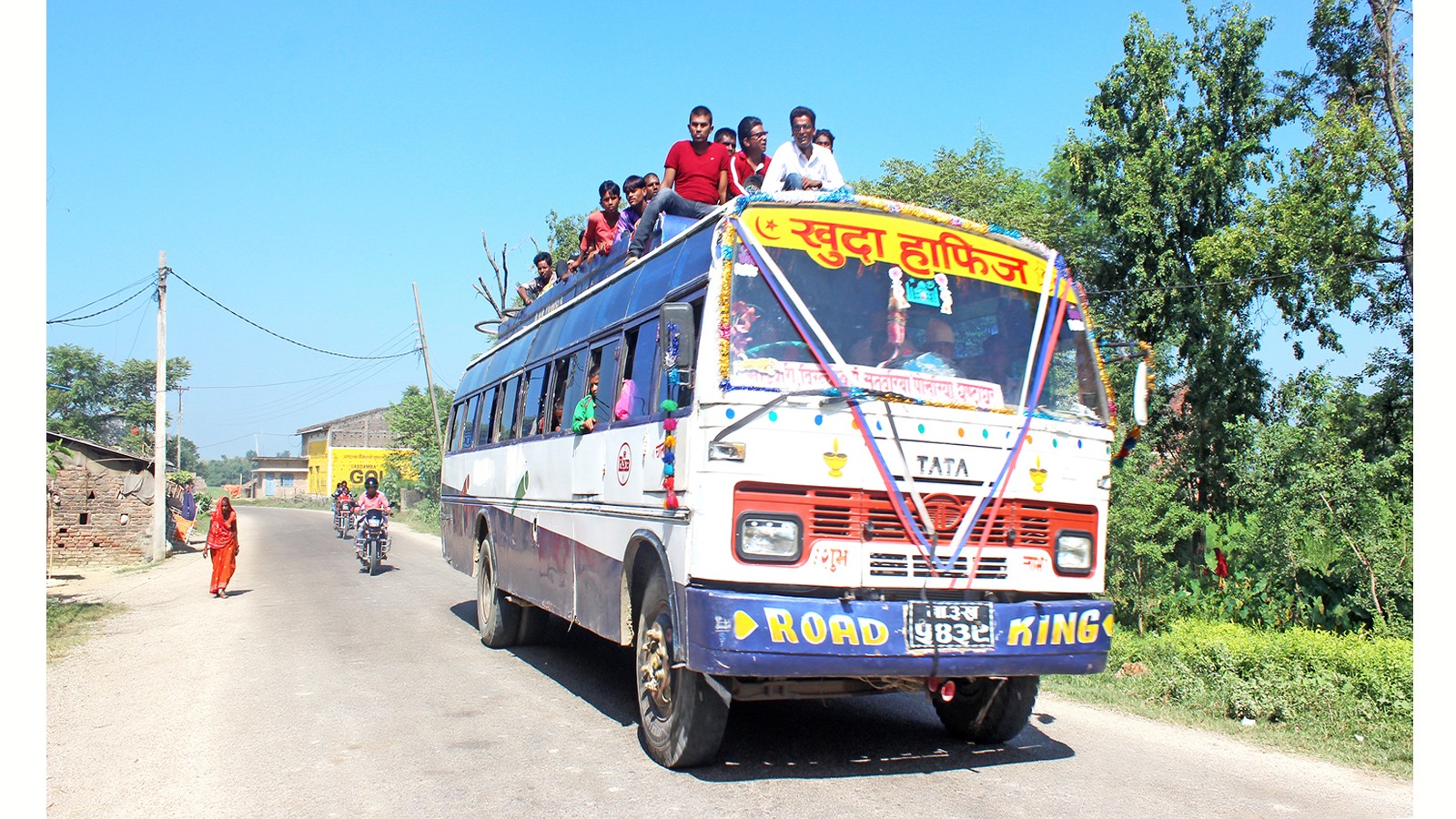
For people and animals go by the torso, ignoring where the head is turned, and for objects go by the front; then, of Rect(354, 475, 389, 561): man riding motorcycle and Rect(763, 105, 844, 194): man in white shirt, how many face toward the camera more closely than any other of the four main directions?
2

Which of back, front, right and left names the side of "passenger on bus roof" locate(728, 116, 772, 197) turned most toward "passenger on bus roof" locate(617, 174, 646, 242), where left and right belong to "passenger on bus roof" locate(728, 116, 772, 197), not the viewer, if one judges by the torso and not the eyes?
back

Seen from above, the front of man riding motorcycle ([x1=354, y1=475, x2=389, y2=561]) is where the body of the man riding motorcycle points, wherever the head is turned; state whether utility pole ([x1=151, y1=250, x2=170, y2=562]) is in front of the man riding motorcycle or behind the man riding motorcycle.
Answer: behind

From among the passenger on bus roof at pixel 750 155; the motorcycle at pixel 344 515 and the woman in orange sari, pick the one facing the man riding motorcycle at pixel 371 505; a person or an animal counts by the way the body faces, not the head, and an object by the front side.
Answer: the motorcycle

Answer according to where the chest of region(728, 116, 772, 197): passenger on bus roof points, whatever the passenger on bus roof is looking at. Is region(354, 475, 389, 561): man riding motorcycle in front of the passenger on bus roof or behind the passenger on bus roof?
behind
